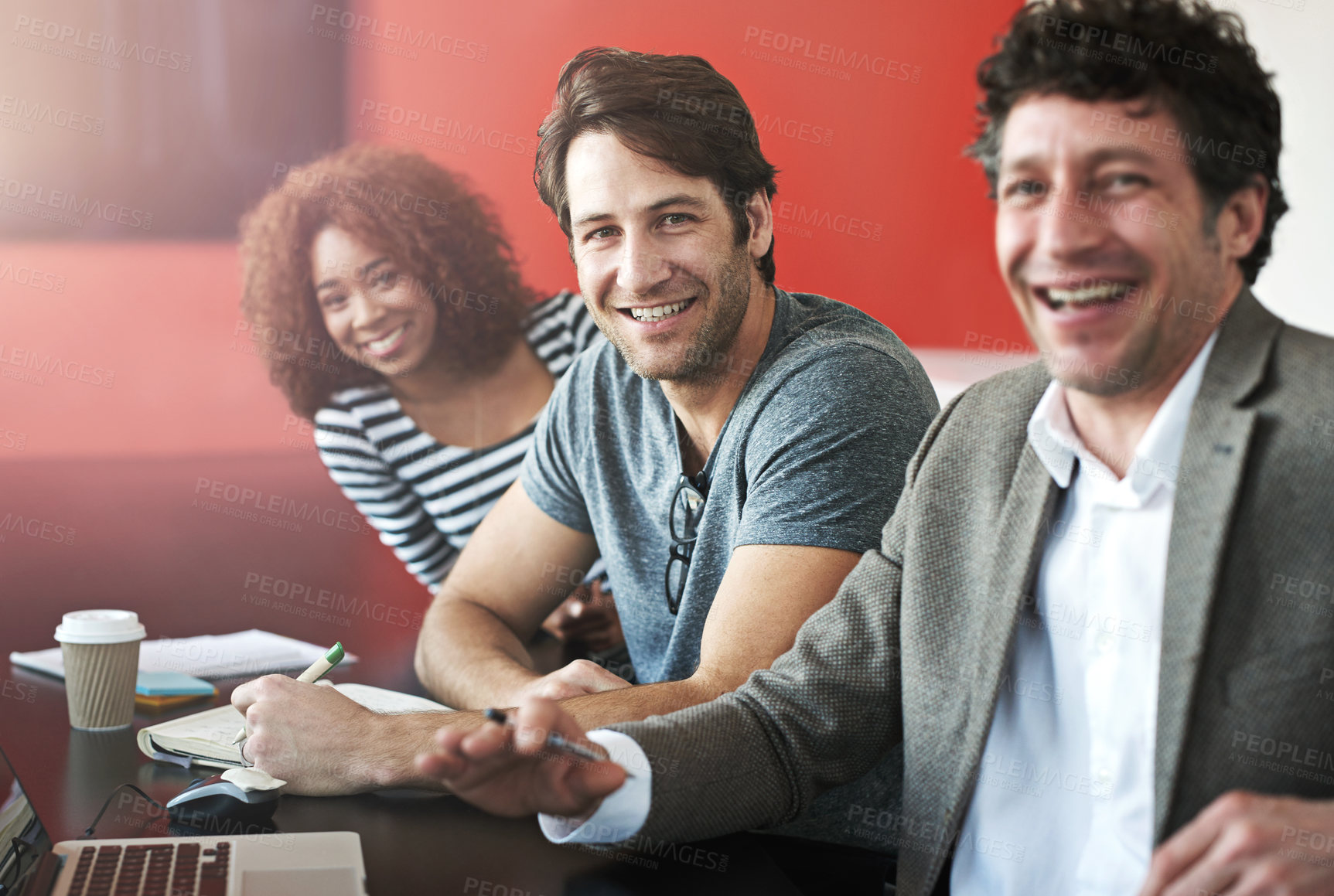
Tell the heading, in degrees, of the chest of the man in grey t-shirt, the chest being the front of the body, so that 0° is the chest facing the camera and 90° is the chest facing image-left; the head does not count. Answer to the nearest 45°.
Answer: approximately 45°

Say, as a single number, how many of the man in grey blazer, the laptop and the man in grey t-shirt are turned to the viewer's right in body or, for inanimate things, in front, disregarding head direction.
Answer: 1

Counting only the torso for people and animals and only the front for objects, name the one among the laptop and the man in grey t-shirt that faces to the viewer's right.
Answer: the laptop

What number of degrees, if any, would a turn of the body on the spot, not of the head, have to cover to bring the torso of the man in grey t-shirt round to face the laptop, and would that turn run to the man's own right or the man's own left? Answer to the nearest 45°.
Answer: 0° — they already face it

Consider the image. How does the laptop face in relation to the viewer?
to the viewer's right

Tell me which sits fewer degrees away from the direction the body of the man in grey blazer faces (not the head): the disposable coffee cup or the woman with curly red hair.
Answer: the disposable coffee cup

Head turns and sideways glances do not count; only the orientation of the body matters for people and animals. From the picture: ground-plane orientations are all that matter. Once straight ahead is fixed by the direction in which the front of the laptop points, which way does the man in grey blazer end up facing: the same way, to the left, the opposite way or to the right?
the opposite way
